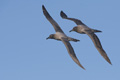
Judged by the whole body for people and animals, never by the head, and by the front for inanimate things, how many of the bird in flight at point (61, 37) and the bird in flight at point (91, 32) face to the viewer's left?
2

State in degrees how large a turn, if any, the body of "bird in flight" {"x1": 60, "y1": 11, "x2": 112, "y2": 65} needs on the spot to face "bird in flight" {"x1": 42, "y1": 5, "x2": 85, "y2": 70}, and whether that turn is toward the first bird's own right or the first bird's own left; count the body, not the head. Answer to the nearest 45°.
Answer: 0° — it already faces it

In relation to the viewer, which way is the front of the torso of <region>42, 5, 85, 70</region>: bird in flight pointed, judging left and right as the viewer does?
facing to the left of the viewer

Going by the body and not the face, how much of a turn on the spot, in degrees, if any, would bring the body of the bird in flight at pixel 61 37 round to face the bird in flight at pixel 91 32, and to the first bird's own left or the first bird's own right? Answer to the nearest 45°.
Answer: approximately 180°

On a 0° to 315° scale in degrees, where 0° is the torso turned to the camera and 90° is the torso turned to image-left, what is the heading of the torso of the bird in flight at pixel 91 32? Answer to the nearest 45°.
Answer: approximately 90°
